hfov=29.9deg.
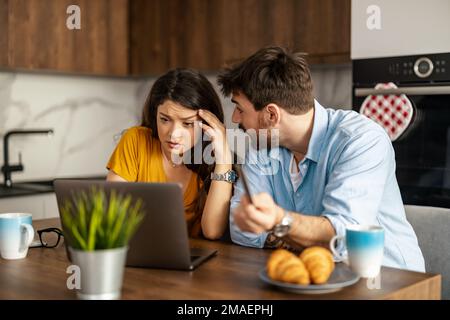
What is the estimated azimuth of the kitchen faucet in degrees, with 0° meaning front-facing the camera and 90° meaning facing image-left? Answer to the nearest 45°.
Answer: approximately 270°

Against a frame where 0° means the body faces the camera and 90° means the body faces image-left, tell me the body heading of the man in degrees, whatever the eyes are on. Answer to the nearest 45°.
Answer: approximately 45°

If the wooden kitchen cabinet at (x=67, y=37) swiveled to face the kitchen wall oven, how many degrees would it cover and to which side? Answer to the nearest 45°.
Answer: approximately 45° to its left

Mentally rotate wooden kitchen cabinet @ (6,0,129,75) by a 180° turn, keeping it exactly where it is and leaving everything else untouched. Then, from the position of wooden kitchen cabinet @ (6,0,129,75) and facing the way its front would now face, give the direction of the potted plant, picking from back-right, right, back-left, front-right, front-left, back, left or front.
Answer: back

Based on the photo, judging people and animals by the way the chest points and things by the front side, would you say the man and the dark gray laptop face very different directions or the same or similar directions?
very different directions

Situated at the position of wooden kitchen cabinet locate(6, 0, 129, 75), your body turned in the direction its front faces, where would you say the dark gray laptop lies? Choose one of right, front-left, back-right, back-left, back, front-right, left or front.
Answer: front

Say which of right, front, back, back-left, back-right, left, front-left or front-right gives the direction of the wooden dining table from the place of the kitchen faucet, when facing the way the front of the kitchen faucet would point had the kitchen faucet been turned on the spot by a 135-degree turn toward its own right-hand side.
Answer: front-left

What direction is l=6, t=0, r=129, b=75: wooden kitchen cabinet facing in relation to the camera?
toward the camera

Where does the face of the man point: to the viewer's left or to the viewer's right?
to the viewer's left

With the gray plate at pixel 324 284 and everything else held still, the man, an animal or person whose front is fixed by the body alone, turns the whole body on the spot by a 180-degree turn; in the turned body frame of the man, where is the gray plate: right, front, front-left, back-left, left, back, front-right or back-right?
back-right

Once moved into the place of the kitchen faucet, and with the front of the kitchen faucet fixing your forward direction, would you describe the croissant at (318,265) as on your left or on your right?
on your right
